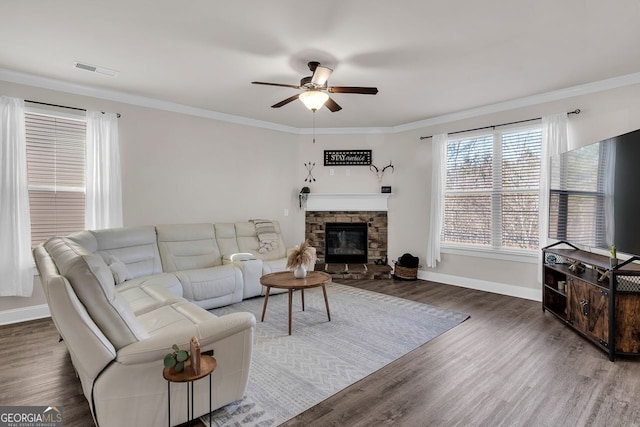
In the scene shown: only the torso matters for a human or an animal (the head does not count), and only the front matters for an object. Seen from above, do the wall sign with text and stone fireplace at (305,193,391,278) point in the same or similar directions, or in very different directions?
same or similar directions

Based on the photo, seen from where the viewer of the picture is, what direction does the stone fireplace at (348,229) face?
facing the viewer

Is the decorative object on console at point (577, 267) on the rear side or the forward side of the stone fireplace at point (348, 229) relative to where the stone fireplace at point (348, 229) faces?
on the forward side

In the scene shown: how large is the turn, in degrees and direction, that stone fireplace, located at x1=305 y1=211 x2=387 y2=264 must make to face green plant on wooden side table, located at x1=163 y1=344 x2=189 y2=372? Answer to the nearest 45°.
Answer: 0° — it already faces it

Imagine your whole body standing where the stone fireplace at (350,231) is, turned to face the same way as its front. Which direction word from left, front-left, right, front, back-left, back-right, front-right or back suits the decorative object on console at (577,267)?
front-left

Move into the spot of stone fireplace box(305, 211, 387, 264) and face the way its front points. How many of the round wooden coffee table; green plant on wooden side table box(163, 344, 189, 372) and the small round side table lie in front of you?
3

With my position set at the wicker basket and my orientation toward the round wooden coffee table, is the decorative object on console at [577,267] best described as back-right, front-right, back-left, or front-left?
front-left

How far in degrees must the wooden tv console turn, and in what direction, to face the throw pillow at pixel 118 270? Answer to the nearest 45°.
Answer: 0° — it already faces it

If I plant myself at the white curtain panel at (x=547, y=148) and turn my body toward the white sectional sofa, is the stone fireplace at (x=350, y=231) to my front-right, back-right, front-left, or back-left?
front-right

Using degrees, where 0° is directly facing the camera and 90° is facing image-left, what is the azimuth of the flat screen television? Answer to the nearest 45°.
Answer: approximately 45°

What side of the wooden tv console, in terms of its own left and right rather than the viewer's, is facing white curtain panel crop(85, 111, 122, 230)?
front

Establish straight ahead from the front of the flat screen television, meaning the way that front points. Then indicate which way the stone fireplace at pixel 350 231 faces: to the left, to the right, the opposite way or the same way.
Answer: to the left

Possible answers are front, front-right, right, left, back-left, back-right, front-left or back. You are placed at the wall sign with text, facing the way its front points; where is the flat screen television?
front-left

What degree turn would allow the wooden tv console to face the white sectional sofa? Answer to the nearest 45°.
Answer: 0° — it already faces it

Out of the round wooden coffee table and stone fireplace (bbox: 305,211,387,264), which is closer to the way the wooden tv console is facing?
the round wooden coffee table

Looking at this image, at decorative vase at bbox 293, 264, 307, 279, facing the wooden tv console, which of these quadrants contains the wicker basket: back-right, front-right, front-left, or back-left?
front-left

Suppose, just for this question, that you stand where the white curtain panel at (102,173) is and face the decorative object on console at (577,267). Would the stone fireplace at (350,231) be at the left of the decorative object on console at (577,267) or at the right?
left
